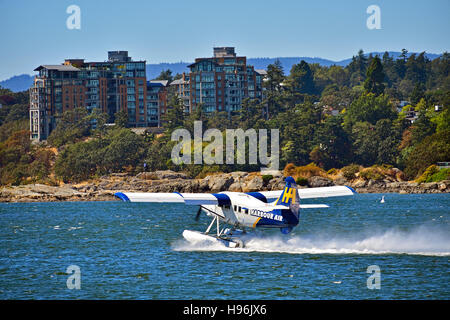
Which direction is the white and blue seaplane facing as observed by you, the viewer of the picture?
facing away from the viewer and to the left of the viewer
